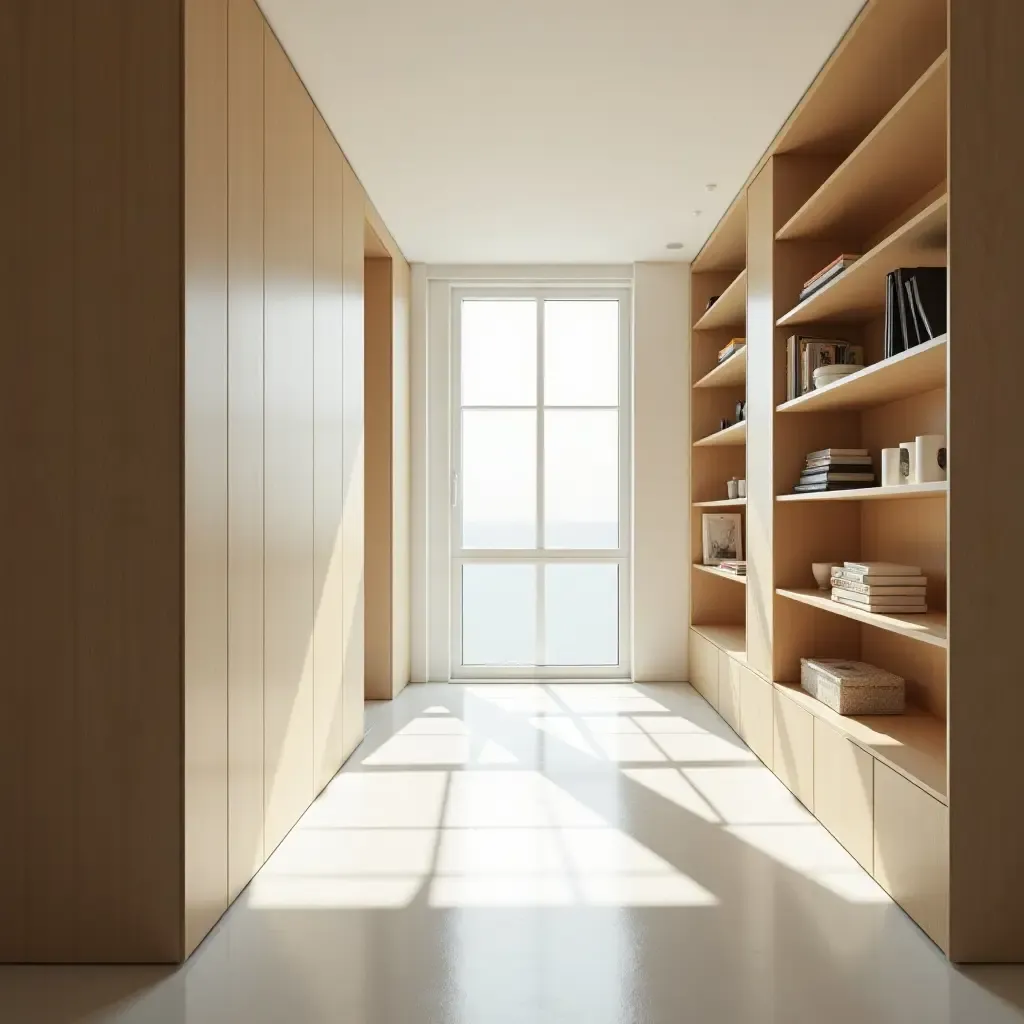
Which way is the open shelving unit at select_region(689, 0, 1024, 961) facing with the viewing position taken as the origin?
facing to the left of the viewer

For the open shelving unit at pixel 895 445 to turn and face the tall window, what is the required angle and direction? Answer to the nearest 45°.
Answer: approximately 45° to its right
